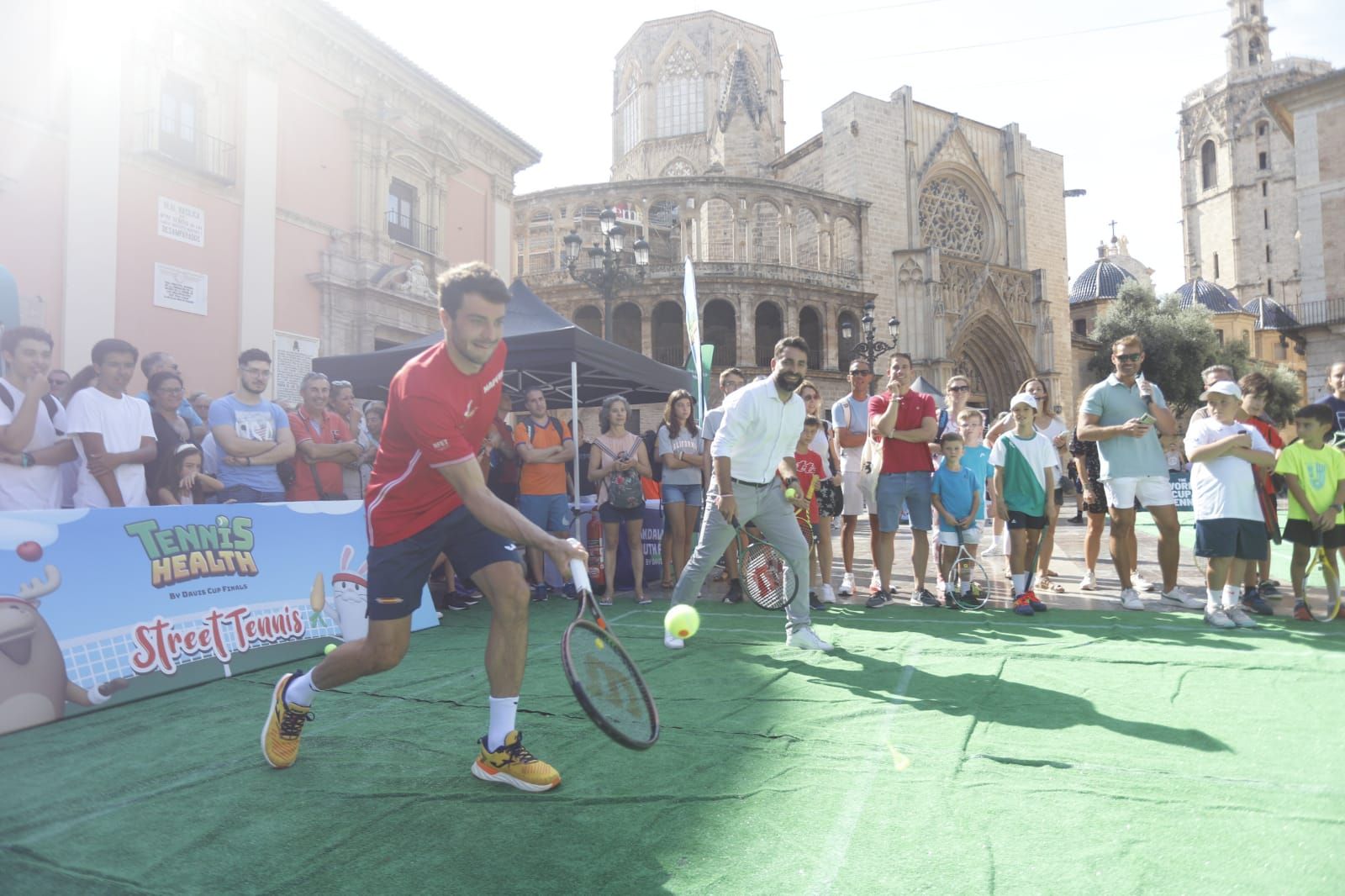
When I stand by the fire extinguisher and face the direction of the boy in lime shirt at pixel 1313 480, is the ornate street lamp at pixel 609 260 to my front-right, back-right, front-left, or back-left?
back-left

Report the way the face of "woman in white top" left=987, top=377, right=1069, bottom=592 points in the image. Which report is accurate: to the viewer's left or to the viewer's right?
to the viewer's left

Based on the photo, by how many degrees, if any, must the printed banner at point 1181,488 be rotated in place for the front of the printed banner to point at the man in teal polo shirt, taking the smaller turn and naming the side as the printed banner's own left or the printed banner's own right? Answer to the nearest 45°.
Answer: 0° — it already faces them

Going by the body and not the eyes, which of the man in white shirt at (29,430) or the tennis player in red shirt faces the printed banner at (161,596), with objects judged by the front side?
the man in white shirt

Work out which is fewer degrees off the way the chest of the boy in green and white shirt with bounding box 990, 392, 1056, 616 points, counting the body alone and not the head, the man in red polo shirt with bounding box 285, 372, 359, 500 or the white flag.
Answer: the man in red polo shirt

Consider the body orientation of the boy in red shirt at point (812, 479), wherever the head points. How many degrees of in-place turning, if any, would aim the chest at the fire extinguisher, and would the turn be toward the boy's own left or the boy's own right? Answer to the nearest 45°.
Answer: approximately 135° to the boy's own right

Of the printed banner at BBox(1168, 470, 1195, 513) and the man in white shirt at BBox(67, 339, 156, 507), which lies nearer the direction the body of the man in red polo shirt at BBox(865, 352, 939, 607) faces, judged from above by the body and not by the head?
the man in white shirt
